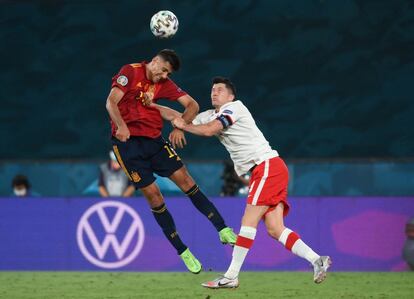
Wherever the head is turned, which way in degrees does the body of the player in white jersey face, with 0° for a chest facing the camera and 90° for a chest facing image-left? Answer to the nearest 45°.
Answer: approximately 90°

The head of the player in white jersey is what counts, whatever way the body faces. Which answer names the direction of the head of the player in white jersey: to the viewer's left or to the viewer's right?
to the viewer's left

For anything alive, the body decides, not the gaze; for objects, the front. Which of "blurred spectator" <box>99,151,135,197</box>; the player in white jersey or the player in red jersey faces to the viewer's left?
the player in white jersey

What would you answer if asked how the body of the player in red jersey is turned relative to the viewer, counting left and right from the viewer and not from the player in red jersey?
facing the viewer and to the right of the viewer

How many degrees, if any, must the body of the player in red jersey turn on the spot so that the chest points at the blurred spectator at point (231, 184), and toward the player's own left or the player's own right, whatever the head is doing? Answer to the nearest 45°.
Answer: approximately 135° to the player's own left

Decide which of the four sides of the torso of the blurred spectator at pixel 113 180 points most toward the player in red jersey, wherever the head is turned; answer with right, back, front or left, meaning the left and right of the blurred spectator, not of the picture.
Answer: front

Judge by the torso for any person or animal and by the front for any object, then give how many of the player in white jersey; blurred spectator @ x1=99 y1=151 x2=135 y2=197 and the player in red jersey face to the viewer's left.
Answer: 1

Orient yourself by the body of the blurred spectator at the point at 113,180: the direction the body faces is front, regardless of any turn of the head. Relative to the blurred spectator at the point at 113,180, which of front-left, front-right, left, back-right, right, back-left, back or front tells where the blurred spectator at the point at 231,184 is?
left

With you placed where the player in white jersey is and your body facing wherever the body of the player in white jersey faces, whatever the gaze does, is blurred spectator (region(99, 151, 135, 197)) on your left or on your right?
on your right

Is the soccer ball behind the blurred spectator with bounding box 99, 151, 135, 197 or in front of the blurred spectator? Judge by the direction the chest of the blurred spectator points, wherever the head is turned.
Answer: in front

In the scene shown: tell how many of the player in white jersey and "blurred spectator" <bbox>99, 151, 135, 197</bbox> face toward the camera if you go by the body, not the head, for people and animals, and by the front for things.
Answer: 1

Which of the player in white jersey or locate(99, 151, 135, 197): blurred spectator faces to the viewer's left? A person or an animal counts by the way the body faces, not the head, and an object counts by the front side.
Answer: the player in white jersey

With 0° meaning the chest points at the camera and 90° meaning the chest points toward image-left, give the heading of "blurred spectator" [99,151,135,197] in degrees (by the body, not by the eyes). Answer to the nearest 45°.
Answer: approximately 0°
